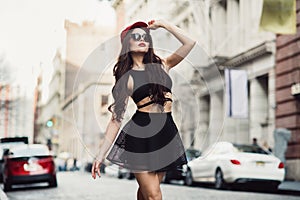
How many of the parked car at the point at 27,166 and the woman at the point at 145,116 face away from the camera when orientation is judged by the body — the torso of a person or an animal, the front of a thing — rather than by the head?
1

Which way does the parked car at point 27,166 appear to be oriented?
away from the camera

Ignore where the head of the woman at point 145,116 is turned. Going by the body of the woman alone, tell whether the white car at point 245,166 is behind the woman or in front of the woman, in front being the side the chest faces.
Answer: behind

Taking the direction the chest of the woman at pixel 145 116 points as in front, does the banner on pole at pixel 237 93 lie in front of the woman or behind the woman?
behind

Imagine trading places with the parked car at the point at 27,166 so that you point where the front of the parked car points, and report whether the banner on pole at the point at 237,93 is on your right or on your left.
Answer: on your right
